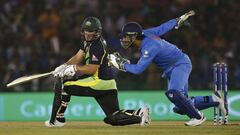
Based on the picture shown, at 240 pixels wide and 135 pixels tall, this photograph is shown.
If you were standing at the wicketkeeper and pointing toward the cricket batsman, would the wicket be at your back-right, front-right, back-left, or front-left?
back-right

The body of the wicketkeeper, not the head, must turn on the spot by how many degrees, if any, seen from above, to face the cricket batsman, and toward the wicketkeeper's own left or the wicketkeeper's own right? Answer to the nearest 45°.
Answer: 0° — they already face them

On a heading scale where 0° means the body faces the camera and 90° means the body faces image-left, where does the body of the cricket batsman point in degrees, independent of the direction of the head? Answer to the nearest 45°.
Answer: approximately 90°

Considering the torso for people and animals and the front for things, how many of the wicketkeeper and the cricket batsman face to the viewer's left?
2

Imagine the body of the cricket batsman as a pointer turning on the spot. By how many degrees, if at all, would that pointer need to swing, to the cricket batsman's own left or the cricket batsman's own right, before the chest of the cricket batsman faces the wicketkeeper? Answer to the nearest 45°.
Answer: approximately 180°

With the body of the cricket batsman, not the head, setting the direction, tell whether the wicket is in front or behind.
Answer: behind

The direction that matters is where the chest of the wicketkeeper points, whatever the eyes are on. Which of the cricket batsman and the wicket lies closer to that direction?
the cricket batsman

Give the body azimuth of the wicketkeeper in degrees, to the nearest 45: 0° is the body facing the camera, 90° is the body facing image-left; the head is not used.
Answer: approximately 90°
